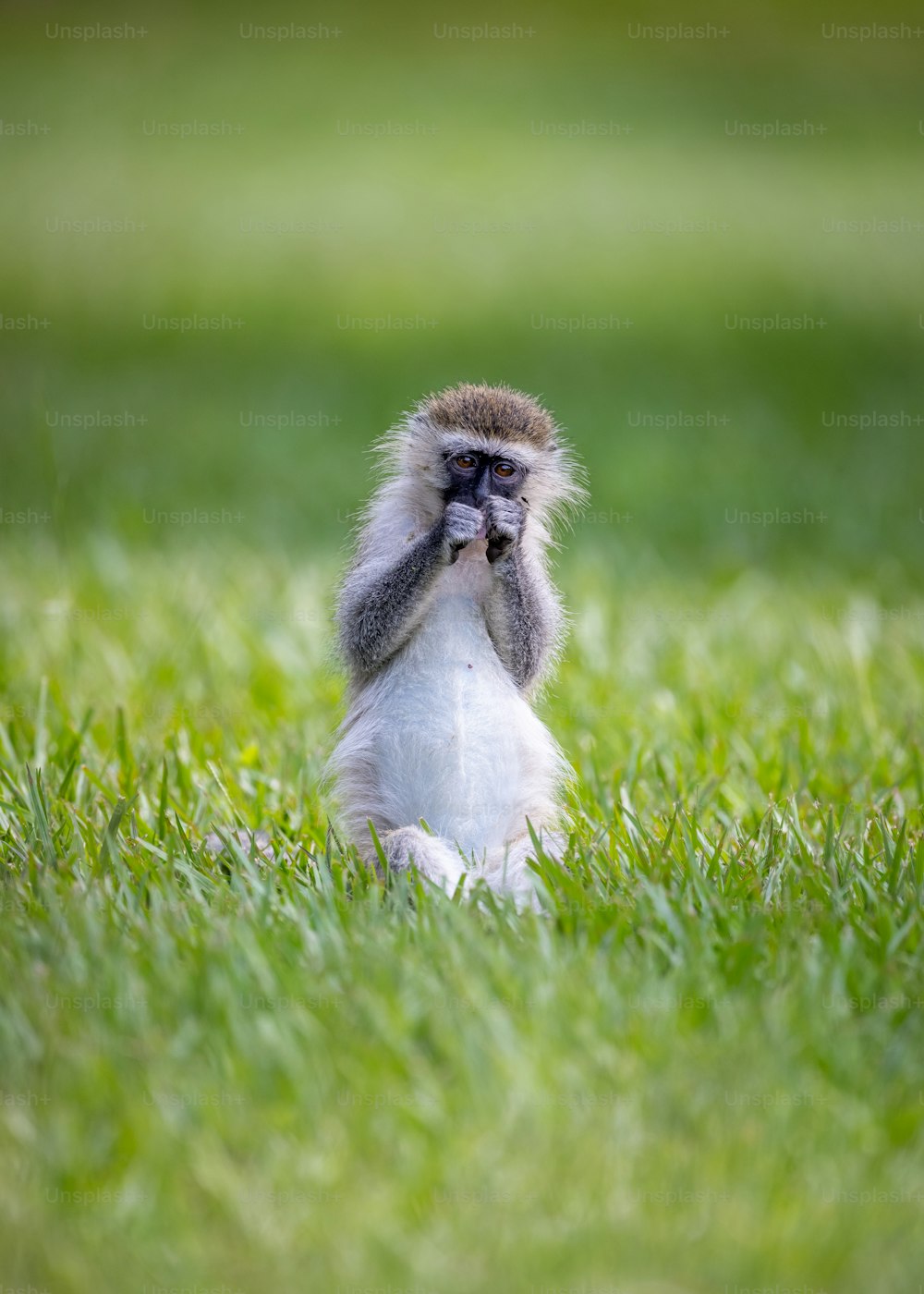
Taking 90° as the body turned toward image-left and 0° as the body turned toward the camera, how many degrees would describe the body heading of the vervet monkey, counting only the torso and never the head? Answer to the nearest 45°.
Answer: approximately 0°
